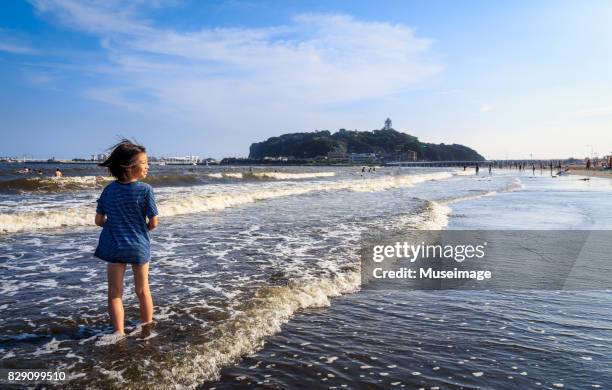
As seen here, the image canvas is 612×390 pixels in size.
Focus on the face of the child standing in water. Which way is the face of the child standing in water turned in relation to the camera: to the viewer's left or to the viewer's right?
to the viewer's right

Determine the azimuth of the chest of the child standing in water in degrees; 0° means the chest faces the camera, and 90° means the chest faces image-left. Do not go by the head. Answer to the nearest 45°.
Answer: approximately 180°

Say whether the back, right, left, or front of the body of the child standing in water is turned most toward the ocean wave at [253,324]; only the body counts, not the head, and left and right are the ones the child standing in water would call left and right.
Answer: right
